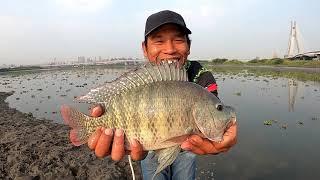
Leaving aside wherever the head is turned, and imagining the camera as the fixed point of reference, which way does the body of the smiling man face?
toward the camera

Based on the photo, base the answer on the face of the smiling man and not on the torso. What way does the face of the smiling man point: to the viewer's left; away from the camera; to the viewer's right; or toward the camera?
toward the camera
